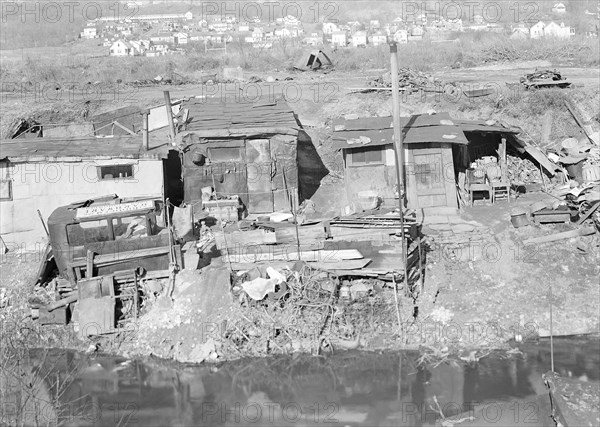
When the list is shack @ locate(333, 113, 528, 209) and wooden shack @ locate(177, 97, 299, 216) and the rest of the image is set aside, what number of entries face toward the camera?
2

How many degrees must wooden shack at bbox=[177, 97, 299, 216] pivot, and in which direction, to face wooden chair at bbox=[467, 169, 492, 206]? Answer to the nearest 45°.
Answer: approximately 90° to its left

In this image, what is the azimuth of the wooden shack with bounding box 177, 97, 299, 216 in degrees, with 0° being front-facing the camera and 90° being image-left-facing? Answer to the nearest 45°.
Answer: approximately 0°

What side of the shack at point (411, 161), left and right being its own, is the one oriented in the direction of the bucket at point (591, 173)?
left

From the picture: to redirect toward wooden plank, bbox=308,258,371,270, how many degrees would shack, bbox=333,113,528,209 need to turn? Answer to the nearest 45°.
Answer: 0° — it already faces it

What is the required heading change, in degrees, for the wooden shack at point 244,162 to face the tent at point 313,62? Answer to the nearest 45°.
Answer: approximately 180°

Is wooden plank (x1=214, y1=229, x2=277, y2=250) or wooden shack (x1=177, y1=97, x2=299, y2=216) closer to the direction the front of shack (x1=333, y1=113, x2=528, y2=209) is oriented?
the wooden plank
